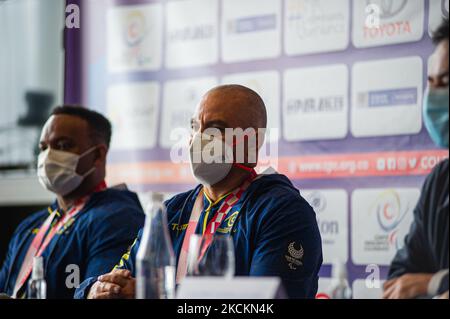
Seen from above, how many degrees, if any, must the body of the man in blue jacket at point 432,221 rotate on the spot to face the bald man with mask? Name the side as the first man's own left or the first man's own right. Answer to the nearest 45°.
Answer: approximately 45° to the first man's own right

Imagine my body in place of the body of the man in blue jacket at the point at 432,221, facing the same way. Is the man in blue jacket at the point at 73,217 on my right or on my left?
on my right

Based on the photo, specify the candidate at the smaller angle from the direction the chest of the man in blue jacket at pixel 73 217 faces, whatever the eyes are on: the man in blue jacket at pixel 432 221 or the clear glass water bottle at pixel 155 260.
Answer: the clear glass water bottle

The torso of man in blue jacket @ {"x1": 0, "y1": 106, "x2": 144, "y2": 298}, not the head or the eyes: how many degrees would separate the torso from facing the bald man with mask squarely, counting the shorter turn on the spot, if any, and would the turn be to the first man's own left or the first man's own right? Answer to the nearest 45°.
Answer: approximately 90° to the first man's own left

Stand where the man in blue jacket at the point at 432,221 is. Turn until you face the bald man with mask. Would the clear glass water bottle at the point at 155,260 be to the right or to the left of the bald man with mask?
left

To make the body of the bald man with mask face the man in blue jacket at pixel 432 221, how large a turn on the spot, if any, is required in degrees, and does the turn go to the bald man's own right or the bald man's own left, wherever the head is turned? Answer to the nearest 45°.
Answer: approximately 90° to the bald man's own left

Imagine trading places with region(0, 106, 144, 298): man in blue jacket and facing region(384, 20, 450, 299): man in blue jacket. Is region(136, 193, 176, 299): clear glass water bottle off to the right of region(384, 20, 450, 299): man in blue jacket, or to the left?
right

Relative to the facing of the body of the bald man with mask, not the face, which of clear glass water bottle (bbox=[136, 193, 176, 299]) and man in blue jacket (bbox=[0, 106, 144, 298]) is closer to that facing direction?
the clear glass water bottle
